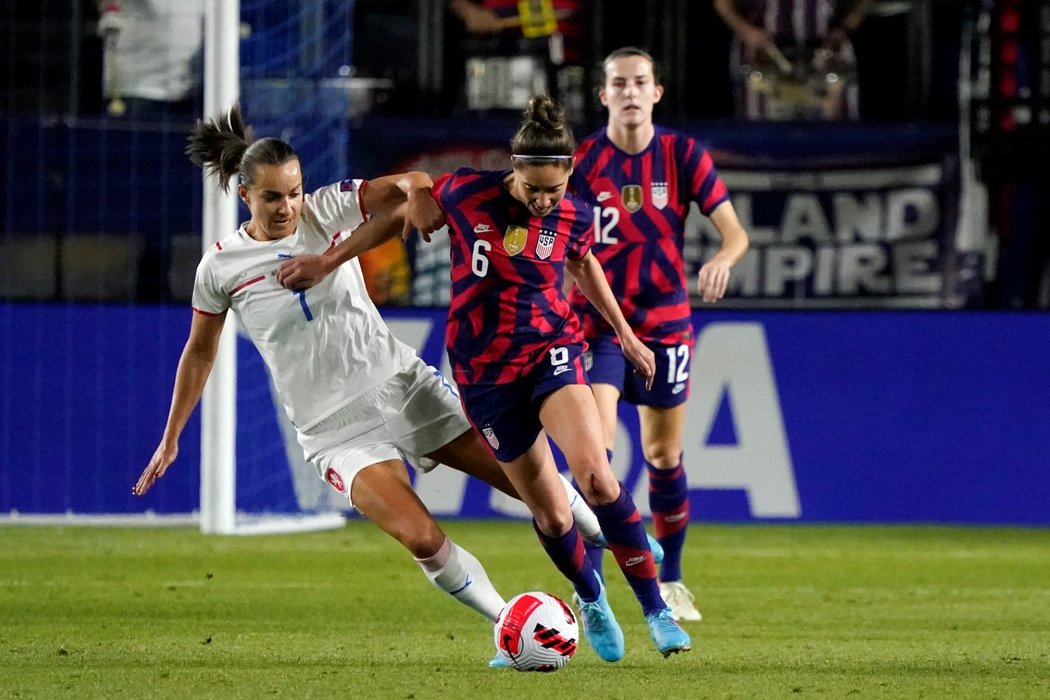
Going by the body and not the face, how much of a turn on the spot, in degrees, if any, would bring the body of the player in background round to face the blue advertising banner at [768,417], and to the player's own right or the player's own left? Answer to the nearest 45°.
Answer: approximately 180°

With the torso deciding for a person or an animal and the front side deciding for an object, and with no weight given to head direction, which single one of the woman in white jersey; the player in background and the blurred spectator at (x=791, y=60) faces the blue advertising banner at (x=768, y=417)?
the blurred spectator

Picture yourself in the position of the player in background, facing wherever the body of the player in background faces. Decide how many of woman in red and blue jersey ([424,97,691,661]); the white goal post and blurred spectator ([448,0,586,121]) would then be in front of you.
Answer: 1

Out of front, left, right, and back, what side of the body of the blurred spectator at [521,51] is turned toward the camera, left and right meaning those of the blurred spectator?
front

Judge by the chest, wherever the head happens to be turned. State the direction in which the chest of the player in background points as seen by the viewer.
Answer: toward the camera

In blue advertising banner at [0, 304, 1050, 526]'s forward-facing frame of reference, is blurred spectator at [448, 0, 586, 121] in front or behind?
behind

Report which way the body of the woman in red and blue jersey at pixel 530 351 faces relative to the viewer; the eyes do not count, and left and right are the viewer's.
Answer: facing the viewer

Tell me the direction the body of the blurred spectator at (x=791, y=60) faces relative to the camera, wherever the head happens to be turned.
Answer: toward the camera

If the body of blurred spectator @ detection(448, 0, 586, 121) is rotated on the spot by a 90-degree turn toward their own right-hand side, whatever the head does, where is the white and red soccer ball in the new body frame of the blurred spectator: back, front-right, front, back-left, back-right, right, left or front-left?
left

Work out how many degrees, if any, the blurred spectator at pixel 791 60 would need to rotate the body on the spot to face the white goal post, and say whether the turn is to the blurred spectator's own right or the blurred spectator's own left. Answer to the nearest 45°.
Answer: approximately 45° to the blurred spectator's own right
